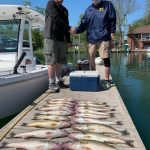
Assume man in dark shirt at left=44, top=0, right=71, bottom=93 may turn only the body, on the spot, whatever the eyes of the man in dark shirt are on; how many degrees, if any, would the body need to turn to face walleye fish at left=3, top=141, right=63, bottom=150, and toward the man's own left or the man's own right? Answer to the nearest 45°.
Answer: approximately 45° to the man's own right

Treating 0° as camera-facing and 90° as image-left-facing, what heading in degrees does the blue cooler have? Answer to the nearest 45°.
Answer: approximately 0°

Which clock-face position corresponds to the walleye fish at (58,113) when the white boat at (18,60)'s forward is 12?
The walleye fish is roughly at 10 o'clock from the white boat.

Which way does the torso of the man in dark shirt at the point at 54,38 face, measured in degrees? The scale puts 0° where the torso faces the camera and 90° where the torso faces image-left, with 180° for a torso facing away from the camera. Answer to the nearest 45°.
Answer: approximately 315°

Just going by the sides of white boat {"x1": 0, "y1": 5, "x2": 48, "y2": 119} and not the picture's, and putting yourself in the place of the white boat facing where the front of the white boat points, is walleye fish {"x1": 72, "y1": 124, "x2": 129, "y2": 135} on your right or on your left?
on your left

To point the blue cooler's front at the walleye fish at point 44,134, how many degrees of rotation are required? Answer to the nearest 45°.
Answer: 0° — it already faces it

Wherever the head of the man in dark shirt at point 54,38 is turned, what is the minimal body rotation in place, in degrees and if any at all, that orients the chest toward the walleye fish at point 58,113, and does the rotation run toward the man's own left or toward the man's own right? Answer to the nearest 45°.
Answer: approximately 45° to the man's own right

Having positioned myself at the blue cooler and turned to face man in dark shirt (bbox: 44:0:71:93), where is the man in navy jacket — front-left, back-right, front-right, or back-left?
back-right
